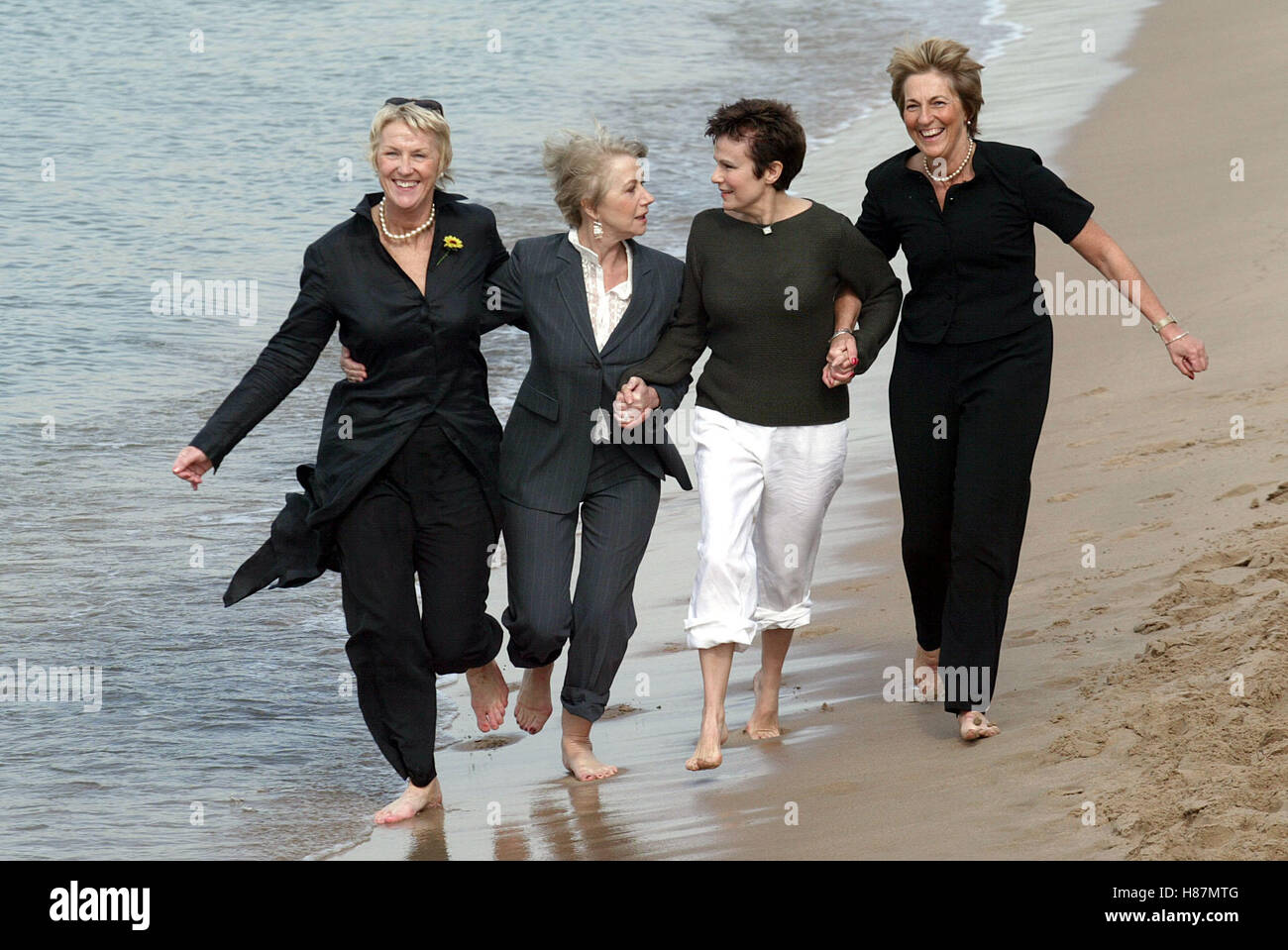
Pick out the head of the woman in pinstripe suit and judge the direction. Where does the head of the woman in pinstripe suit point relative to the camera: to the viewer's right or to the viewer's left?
to the viewer's right

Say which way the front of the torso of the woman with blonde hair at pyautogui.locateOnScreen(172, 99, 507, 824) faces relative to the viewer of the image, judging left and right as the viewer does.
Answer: facing the viewer

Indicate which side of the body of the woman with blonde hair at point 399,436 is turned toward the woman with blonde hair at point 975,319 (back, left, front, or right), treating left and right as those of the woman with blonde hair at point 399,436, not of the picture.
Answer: left

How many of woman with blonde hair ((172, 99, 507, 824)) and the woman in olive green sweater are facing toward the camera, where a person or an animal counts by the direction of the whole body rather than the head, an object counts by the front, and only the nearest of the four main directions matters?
2

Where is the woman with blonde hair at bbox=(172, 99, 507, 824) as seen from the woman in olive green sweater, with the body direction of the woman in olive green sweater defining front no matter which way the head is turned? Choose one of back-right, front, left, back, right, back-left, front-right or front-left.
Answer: right

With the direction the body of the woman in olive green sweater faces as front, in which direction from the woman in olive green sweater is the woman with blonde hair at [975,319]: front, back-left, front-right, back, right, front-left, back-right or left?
left

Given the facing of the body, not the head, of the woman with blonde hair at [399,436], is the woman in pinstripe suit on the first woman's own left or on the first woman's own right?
on the first woman's own left

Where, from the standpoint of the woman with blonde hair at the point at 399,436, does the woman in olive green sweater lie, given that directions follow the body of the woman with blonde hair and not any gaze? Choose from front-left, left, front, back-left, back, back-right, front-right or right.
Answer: left

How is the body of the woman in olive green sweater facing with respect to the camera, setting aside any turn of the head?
toward the camera
